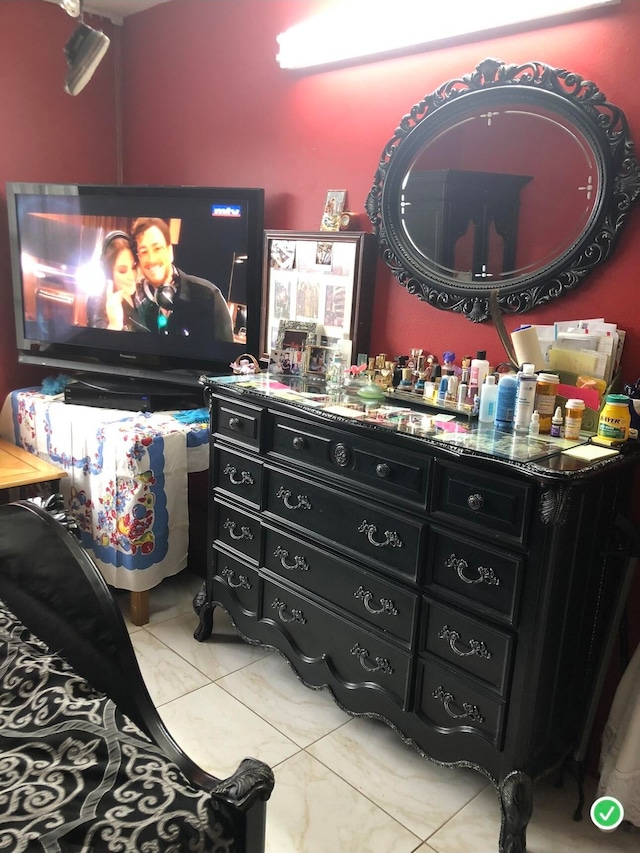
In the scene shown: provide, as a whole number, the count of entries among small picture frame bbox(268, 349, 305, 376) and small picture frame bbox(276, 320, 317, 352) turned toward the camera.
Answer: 2

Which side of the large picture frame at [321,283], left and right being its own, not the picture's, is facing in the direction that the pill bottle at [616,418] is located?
left

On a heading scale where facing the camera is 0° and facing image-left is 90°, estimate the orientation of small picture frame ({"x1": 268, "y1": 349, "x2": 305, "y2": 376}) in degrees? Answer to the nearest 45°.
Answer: approximately 0°

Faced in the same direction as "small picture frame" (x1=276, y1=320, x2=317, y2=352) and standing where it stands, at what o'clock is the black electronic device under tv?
The black electronic device under tv is roughly at 4 o'clock from the small picture frame.

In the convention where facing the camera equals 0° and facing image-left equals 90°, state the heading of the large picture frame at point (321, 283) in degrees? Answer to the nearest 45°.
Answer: approximately 45°

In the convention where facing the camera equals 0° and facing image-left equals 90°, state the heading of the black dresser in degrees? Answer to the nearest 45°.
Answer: approximately 45°
